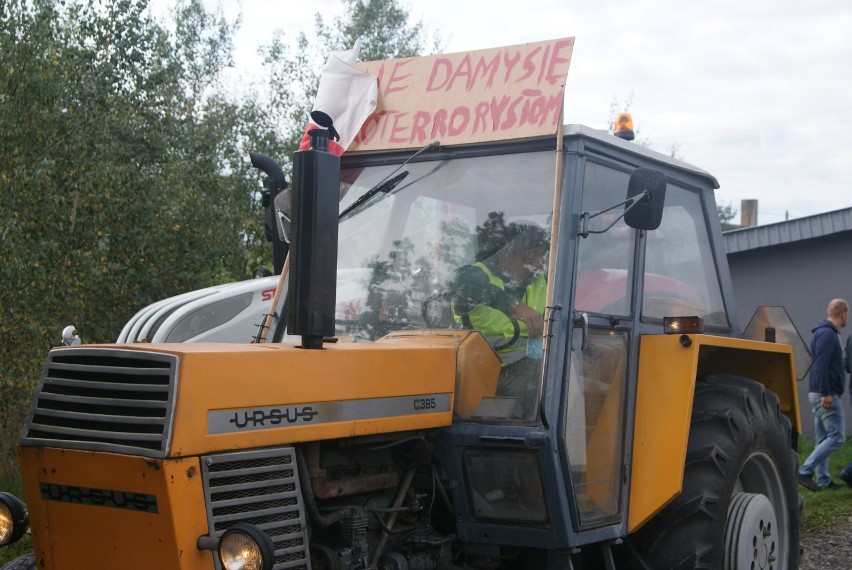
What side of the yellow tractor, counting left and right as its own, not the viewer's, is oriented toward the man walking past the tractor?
back

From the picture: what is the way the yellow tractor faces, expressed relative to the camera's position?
facing the viewer and to the left of the viewer

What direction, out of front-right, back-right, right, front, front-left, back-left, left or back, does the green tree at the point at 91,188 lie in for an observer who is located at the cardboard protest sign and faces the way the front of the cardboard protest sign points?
back-right

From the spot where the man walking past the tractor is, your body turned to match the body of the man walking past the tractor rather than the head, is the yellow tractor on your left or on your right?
on your right
